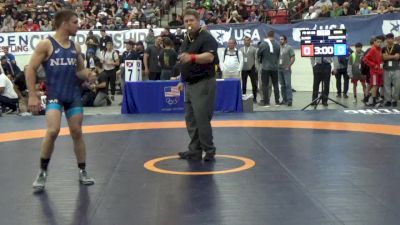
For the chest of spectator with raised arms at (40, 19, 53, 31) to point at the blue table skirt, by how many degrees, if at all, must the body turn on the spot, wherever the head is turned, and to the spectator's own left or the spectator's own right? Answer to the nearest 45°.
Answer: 0° — they already face it

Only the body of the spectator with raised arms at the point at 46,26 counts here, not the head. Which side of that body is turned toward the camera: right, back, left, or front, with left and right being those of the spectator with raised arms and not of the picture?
front

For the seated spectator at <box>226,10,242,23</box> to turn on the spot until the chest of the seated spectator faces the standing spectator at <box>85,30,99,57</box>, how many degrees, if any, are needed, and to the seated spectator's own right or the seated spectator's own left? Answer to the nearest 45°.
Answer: approximately 45° to the seated spectator's own right

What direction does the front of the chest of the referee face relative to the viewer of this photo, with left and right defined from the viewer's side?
facing the viewer and to the left of the viewer

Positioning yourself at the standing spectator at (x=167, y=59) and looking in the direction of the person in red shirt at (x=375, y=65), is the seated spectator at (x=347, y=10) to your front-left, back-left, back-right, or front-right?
front-left

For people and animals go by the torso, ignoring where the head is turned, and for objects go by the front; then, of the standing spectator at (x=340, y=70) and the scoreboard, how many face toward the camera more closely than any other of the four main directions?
2

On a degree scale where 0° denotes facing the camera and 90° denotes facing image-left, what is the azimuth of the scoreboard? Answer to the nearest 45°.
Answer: approximately 0°

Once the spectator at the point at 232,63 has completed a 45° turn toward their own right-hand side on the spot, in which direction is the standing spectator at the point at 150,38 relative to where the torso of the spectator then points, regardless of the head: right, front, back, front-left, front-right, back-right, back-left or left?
right

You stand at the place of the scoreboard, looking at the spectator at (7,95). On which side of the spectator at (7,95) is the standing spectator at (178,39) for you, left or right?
right

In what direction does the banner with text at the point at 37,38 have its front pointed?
toward the camera
